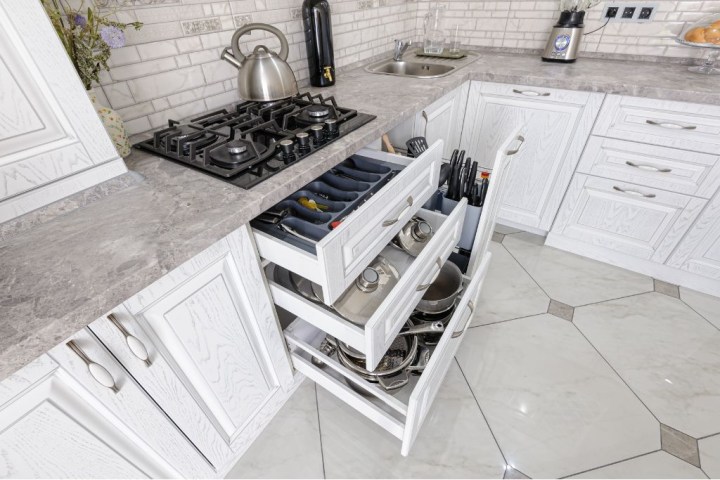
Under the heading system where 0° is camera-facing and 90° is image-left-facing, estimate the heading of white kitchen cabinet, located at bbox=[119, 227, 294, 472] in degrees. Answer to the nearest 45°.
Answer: approximately 315°

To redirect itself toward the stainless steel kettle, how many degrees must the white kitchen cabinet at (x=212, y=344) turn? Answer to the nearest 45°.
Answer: approximately 90° to its left

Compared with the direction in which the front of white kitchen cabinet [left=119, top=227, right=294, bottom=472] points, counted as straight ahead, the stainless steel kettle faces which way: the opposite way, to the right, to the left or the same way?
the opposite way

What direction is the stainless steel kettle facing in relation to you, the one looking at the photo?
facing to the left of the viewer

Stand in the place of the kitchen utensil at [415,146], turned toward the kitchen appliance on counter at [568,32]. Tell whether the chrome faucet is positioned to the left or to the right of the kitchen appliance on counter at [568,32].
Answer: left

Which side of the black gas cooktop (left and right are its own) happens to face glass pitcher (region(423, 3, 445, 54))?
left

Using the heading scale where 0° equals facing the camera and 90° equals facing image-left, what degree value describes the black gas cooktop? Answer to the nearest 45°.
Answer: approximately 315°

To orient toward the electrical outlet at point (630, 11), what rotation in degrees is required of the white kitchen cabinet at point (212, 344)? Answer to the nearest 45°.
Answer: approximately 45° to its left

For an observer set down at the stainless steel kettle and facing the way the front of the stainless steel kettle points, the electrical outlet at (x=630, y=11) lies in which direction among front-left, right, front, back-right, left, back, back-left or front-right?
back
